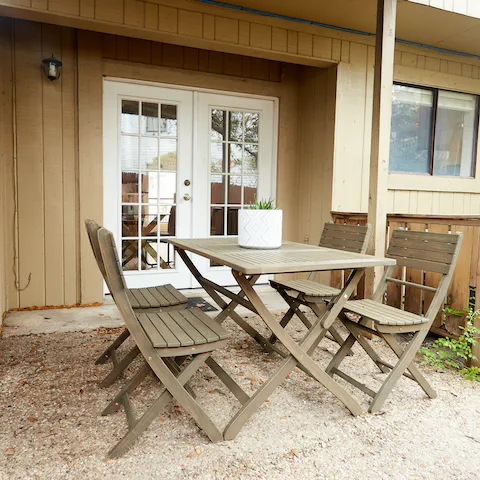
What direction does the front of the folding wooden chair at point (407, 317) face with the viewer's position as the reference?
facing the viewer and to the left of the viewer

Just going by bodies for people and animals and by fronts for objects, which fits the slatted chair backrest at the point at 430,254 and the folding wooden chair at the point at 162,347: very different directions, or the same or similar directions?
very different directions

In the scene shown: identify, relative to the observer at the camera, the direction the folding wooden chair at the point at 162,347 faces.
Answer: facing to the right of the viewer

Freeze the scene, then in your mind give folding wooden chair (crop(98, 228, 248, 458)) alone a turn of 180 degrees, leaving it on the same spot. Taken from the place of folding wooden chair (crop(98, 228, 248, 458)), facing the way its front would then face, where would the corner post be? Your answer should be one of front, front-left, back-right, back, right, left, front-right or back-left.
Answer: back-right

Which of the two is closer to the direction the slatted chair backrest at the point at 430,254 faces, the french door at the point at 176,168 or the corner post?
the french door

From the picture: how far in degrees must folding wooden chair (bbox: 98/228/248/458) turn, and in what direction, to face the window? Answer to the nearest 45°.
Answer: approximately 45° to its left

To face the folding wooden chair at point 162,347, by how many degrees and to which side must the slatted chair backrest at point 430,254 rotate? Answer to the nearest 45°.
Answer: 0° — it already faces it

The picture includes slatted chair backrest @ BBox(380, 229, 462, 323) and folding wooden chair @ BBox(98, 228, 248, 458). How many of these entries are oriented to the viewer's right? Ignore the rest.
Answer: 1

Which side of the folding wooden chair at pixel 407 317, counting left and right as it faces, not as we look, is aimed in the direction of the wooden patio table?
front

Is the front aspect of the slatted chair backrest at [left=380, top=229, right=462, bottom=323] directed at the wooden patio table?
yes

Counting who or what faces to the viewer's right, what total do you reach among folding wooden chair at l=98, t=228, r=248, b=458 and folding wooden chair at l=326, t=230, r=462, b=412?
1

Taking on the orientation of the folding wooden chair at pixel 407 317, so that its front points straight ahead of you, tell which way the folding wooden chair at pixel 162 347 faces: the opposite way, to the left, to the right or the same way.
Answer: the opposite way

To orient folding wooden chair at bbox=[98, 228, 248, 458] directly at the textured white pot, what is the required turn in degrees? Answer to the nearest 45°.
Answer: approximately 45° to its left

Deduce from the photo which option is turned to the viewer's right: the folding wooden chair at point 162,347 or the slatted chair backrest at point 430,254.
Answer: the folding wooden chair

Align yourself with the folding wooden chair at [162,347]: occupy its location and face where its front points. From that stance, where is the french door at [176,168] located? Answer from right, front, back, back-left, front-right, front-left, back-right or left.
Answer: left
